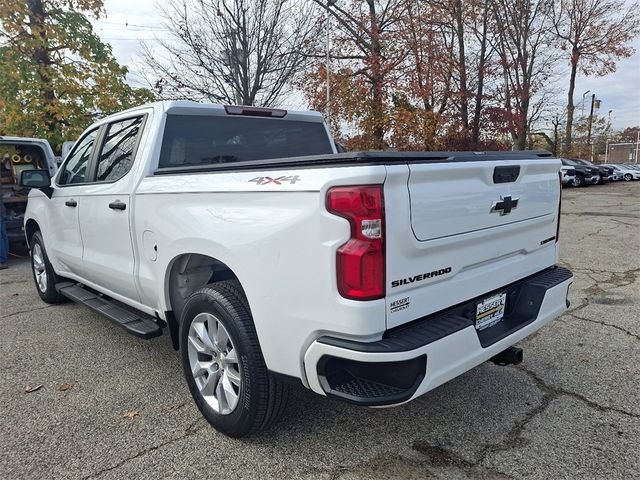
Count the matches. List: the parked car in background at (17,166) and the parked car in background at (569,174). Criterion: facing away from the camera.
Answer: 1

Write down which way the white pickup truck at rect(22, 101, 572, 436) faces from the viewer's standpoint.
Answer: facing away from the viewer and to the left of the viewer

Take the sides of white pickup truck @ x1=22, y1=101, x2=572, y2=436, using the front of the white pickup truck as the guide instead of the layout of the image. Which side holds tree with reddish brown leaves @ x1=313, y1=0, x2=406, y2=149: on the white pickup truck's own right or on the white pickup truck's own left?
on the white pickup truck's own right

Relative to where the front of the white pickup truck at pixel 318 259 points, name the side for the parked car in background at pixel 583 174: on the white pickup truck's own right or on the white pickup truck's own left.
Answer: on the white pickup truck's own right

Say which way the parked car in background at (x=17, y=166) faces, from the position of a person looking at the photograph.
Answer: facing away from the viewer
